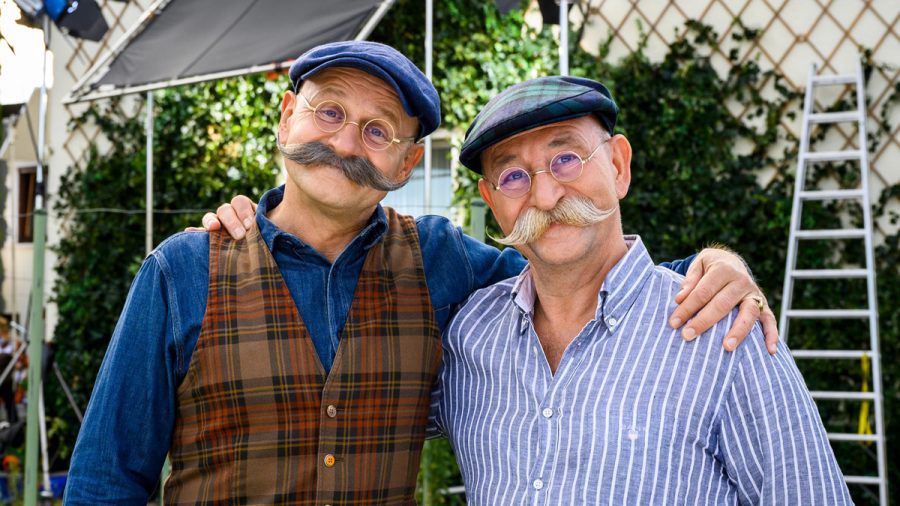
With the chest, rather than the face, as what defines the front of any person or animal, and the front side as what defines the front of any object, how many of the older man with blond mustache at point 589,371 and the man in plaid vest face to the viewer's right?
0

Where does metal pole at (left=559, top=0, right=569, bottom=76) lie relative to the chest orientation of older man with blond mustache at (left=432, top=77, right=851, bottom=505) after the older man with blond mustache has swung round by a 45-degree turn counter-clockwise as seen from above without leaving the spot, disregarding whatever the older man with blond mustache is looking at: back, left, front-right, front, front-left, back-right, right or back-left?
back

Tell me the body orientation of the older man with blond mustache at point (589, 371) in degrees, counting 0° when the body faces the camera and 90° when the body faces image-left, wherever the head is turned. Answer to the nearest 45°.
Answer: approximately 45°

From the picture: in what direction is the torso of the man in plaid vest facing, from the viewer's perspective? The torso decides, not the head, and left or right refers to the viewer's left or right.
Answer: facing the viewer

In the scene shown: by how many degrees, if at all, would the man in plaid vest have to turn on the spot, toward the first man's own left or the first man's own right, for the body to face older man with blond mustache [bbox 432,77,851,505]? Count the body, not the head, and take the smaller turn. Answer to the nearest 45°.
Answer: approximately 90° to the first man's own left

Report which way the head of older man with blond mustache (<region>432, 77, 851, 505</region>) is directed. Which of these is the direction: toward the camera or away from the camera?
toward the camera

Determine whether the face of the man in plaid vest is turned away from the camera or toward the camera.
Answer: toward the camera

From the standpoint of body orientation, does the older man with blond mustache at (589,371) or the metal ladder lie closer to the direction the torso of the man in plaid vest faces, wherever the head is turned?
the older man with blond mustache
